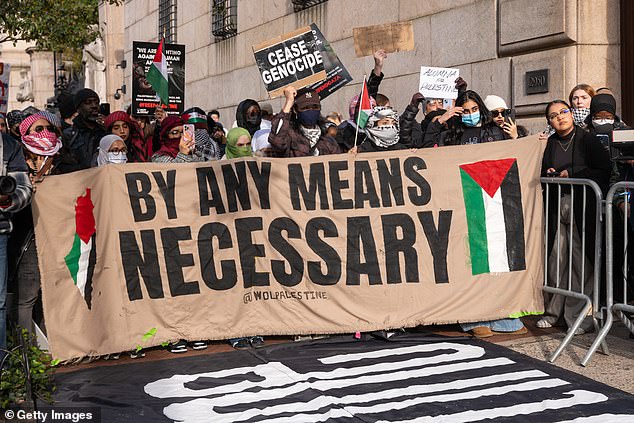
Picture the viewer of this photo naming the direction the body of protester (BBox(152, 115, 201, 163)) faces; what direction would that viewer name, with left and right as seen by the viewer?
facing the viewer and to the right of the viewer

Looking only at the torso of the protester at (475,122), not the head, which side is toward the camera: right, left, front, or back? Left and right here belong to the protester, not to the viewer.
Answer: front

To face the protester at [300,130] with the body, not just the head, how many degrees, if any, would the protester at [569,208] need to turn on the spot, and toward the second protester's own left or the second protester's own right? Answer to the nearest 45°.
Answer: approximately 45° to the second protester's own right

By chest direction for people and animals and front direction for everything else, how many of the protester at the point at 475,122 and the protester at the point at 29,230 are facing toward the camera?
2

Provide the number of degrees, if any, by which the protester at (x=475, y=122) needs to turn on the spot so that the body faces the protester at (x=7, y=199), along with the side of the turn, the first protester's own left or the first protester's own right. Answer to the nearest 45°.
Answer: approximately 45° to the first protester's own right

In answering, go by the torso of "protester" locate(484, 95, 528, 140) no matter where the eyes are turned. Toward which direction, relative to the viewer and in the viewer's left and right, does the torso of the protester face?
facing the viewer and to the left of the viewer

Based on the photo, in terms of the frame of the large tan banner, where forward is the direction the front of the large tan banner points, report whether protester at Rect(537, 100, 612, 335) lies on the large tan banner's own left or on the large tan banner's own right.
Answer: on the large tan banner's own left

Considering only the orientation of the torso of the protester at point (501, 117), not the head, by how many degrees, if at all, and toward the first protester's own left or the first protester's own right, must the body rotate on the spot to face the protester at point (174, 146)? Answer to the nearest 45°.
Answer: approximately 45° to the first protester's own right

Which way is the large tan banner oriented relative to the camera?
toward the camera

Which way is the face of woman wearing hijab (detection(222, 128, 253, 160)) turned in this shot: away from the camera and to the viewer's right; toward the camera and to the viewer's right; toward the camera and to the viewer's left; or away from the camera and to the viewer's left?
toward the camera and to the viewer's right
